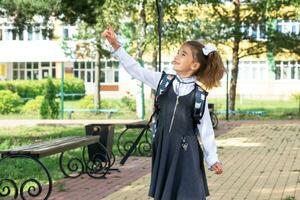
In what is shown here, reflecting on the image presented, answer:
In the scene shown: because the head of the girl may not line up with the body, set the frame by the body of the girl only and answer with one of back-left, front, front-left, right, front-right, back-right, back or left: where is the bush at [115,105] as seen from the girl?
back-right

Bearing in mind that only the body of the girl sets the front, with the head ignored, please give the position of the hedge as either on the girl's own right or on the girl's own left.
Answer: on the girl's own right

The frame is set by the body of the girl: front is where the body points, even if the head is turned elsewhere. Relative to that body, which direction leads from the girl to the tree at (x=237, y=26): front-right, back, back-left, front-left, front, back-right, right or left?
back-right

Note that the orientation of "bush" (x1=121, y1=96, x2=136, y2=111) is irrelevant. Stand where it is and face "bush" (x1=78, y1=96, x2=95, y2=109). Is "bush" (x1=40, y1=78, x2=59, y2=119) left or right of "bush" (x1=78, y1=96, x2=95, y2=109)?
left

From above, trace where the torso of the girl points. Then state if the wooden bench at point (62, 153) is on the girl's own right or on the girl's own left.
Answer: on the girl's own right

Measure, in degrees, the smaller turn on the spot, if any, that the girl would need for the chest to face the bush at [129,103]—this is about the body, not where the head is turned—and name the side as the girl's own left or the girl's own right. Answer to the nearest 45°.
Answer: approximately 135° to the girl's own right

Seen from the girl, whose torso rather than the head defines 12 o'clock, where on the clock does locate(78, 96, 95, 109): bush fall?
The bush is roughly at 4 o'clock from the girl.

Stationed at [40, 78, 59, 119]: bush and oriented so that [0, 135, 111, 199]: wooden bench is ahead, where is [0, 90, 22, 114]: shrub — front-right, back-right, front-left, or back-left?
back-right

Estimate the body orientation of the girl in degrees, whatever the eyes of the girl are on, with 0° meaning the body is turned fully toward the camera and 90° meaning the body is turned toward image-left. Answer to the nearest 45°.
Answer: approximately 45°

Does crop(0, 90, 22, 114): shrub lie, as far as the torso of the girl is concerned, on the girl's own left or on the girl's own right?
on the girl's own right
